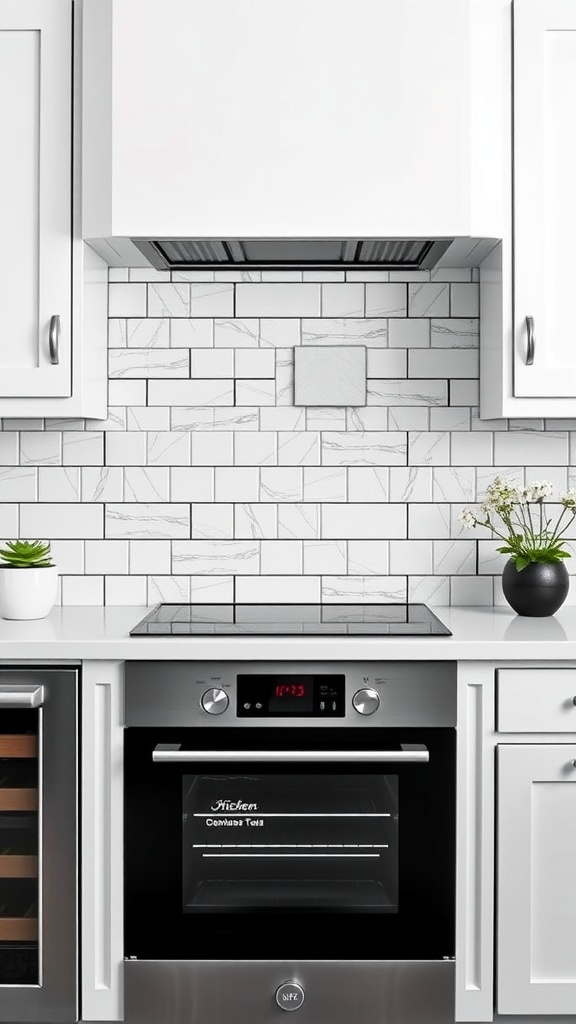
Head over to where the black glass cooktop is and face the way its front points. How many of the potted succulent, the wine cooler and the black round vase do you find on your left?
1

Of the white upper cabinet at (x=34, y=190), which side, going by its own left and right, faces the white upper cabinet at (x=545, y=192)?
left

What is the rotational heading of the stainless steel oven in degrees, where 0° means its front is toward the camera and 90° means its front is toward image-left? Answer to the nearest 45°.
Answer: approximately 0°

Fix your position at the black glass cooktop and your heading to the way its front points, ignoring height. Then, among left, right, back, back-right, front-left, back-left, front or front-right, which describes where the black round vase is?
left

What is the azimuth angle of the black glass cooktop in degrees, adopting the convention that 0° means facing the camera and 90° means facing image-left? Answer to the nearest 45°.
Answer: approximately 0°

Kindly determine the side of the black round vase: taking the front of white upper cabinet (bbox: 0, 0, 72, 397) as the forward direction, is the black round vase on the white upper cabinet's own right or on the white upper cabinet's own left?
on the white upper cabinet's own left
